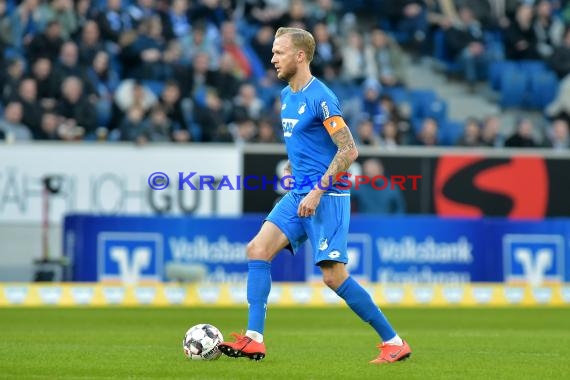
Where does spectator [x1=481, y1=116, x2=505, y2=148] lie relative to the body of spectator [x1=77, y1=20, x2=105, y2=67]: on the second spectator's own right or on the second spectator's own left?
on the second spectator's own left

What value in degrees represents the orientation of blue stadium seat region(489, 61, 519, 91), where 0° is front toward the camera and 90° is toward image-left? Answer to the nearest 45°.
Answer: approximately 0°

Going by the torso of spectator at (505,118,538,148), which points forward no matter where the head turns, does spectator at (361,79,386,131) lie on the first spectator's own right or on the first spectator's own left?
on the first spectator's own right

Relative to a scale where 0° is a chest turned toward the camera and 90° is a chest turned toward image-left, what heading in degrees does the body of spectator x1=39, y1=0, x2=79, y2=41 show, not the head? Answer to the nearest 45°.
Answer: approximately 0°

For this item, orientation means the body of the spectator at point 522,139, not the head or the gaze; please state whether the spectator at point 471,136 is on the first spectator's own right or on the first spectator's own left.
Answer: on the first spectator's own right

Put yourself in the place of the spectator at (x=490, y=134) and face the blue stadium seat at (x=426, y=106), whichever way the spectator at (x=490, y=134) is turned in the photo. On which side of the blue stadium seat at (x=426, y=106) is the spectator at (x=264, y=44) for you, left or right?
left
